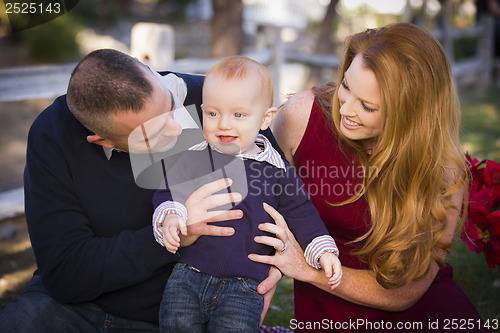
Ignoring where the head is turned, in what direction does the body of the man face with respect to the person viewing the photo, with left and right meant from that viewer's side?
facing the viewer and to the right of the viewer

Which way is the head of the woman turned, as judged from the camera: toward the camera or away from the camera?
toward the camera

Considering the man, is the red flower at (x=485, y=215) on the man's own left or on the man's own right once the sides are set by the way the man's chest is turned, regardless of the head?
on the man's own left

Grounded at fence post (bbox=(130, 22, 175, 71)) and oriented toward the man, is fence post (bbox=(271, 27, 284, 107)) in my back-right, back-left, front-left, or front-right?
back-left

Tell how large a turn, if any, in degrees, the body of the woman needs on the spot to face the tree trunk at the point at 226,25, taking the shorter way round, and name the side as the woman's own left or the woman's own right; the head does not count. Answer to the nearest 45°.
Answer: approximately 90° to the woman's own right

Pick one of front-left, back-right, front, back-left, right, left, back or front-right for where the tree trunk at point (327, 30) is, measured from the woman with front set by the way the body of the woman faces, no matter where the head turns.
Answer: back-right

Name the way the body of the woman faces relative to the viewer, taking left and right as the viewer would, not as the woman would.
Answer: facing the viewer and to the left of the viewer

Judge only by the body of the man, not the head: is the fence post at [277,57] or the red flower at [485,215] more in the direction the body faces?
the red flower

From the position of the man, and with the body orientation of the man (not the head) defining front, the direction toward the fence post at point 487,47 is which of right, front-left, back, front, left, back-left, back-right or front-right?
left

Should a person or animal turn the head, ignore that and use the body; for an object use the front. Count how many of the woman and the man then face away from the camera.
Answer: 0

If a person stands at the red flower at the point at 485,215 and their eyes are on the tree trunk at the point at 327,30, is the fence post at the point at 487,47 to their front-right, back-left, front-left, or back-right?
front-right

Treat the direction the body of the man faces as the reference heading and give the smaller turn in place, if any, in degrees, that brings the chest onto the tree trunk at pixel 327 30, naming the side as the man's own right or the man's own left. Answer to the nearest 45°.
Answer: approximately 90° to the man's own left
